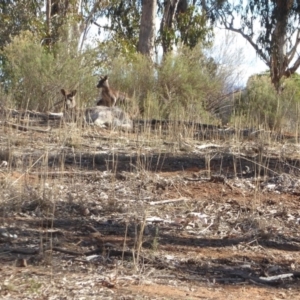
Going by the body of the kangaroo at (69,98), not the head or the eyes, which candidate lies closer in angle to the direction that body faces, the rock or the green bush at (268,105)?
the rock

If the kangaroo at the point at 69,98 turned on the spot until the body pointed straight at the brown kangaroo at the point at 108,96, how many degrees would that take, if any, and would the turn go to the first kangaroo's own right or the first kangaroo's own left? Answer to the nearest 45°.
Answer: approximately 135° to the first kangaroo's own left

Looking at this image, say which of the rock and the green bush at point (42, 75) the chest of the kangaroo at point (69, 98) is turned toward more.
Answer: the rock

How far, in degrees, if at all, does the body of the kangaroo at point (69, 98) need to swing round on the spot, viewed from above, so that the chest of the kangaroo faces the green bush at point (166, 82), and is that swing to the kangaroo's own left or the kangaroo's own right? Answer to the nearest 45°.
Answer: approximately 135° to the kangaroo's own left

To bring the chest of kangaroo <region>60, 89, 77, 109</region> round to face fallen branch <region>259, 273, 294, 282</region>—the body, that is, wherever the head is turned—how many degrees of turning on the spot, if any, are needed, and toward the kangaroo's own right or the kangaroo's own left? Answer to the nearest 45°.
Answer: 0° — it already faces it

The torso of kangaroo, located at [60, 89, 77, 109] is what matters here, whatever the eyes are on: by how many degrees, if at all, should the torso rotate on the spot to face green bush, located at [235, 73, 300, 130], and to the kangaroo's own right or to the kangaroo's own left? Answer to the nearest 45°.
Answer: approximately 135° to the kangaroo's own left

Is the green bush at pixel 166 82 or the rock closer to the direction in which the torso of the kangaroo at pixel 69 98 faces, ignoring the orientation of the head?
the rock

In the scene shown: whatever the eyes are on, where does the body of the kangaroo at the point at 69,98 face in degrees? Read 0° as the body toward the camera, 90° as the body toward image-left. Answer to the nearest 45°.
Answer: approximately 0°

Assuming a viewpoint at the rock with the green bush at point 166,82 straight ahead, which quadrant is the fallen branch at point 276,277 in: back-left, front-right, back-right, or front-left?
back-right
